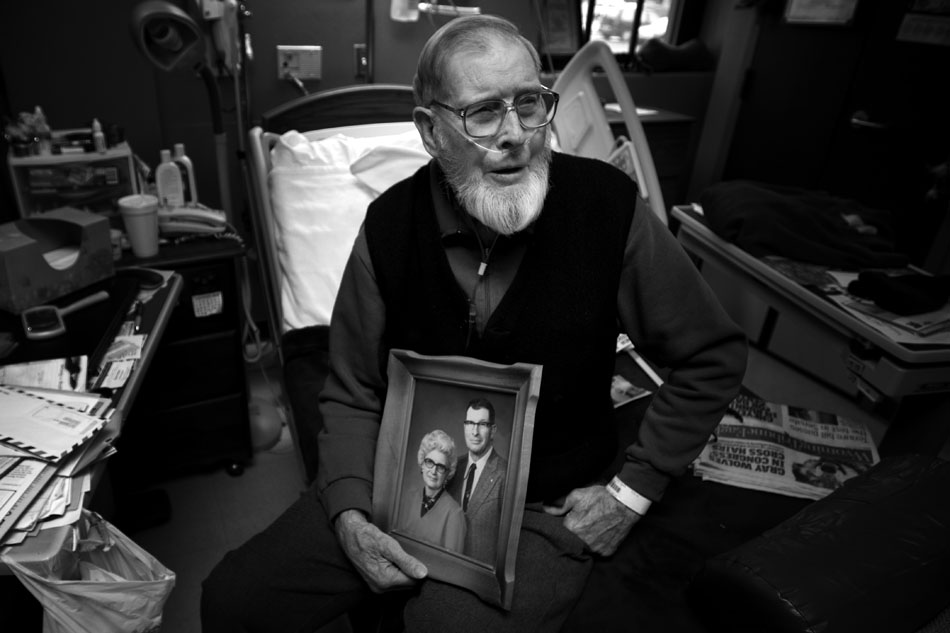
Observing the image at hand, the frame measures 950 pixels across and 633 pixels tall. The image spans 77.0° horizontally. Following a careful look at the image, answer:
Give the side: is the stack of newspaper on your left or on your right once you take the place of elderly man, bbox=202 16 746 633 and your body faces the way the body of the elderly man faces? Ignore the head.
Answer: on your left

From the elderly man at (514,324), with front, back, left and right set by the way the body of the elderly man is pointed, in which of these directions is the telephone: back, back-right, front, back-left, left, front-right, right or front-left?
back-right

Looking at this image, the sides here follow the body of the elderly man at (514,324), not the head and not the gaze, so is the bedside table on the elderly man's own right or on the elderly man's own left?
on the elderly man's own right

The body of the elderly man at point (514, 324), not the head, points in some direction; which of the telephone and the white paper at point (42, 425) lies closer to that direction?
the white paper

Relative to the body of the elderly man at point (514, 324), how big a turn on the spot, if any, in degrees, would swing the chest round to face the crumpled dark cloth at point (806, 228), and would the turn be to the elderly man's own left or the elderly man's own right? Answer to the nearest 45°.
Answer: approximately 135° to the elderly man's own left

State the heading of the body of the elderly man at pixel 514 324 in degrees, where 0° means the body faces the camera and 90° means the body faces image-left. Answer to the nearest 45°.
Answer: approximately 0°

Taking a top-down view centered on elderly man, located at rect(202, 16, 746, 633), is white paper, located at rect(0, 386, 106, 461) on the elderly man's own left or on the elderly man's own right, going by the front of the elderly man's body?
on the elderly man's own right

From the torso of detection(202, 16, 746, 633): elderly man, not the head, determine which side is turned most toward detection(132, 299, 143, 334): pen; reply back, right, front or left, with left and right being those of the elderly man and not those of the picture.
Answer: right

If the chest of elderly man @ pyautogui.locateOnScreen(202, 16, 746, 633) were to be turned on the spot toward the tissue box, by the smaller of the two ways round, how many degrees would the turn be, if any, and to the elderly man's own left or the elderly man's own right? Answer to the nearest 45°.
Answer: approximately 90° to the elderly man's own right

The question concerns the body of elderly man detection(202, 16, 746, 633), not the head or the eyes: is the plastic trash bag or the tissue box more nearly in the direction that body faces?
the plastic trash bag

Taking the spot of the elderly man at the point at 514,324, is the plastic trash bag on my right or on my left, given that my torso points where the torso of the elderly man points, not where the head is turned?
on my right

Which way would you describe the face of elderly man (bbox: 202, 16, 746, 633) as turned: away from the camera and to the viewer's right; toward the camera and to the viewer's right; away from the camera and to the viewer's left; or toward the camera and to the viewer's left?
toward the camera and to the viewer's right
